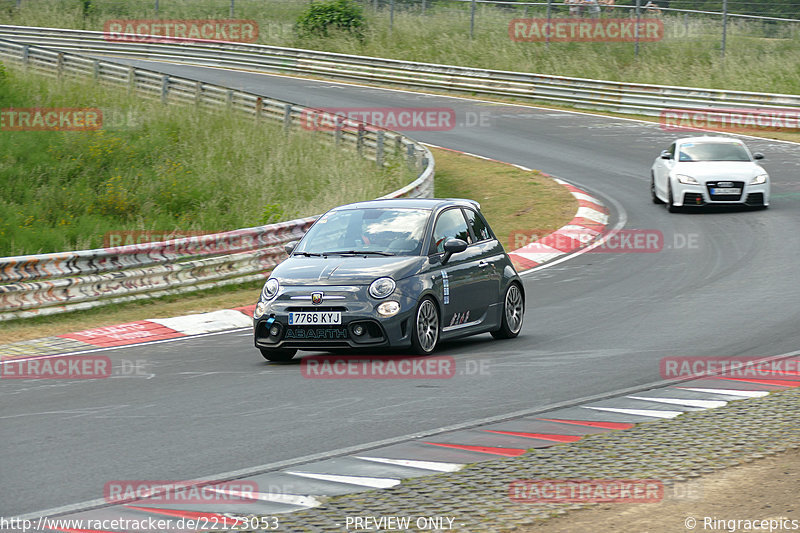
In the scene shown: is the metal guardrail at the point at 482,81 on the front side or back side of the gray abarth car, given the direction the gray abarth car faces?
on the back side

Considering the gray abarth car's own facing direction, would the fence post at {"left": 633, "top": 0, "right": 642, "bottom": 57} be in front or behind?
behind

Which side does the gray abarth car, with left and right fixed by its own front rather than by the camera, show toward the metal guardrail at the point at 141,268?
right

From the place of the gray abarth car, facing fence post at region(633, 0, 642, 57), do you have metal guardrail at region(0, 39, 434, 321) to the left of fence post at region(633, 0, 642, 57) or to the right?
left

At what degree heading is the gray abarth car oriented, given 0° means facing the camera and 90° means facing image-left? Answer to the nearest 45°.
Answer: approximately 45°

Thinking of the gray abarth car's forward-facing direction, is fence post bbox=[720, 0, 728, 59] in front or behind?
behind
